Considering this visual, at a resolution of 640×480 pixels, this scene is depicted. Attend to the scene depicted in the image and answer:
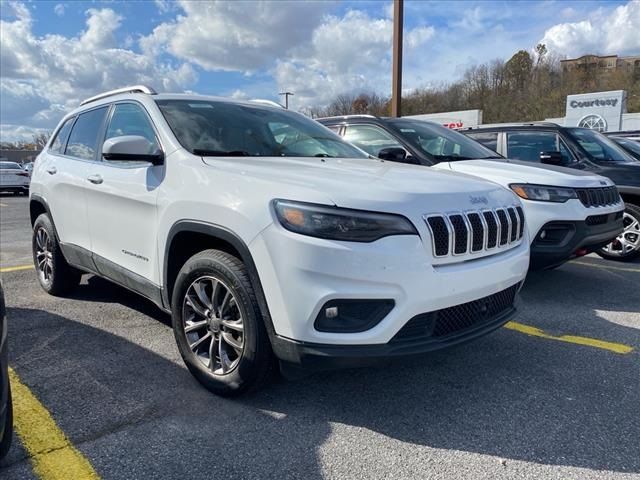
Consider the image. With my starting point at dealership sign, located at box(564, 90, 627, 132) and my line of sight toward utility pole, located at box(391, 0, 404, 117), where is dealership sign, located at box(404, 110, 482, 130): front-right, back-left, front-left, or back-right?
front-right

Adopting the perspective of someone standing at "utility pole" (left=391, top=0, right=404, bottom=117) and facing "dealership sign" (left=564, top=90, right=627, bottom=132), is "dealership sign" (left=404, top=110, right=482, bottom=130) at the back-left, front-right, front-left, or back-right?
front-left

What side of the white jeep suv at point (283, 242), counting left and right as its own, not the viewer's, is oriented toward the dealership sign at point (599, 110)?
left

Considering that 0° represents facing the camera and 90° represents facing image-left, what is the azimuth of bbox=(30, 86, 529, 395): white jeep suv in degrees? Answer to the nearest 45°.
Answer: approximately 315°

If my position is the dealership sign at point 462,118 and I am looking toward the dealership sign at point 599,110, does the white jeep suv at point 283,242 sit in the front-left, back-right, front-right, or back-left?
back-right

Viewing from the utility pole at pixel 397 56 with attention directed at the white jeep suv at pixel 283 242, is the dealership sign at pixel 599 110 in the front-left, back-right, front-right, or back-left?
back-left

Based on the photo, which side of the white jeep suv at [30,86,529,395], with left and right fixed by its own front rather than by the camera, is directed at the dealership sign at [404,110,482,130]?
left

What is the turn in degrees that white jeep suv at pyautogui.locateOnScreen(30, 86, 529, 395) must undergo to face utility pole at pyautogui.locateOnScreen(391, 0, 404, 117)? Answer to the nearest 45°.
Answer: approximately 135° to its left
